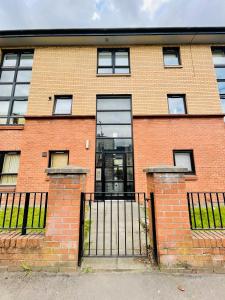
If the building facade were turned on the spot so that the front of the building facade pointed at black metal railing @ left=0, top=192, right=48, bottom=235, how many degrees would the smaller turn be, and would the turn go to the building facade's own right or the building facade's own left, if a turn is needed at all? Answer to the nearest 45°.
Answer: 0° — it already faces it

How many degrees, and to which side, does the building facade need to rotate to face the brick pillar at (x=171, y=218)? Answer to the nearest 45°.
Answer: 0° — it already faces it

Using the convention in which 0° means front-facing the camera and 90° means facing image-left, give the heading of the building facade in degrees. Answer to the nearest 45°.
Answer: approximately 0°
